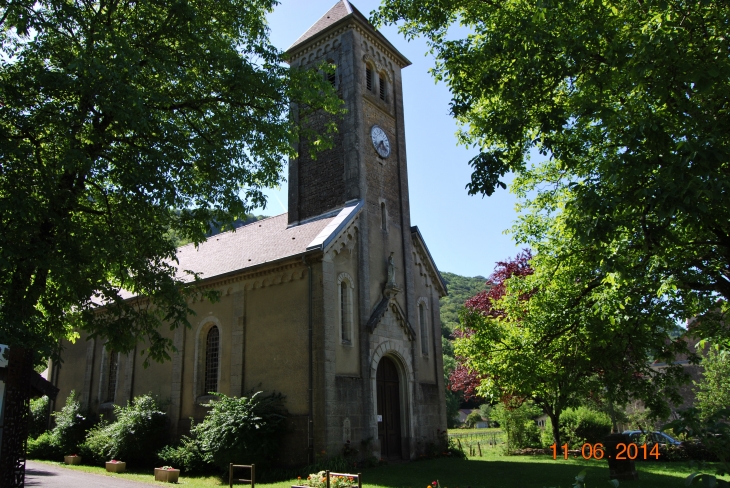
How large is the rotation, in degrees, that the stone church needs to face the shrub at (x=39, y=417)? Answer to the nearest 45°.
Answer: approximately 180°

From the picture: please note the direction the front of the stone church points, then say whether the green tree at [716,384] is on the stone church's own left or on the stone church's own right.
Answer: on the stone church's own left

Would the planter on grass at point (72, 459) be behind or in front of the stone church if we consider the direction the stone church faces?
behind

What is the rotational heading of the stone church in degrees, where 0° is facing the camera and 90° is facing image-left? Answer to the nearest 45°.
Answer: approximately 315°

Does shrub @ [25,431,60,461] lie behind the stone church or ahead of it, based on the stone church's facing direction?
behind

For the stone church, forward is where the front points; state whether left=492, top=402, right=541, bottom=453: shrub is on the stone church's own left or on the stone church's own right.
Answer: on the stone church's own left

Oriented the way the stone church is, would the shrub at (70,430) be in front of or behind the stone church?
behind
